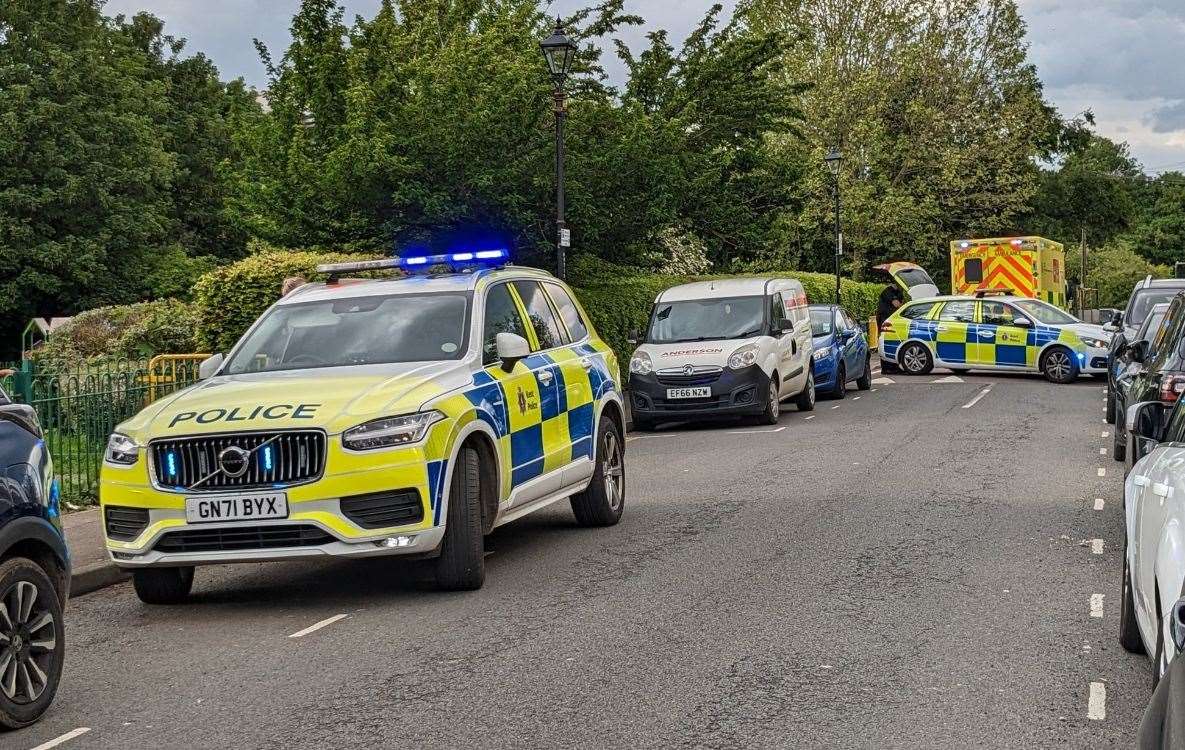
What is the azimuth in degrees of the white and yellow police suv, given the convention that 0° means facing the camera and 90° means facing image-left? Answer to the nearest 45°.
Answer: approximately 45°

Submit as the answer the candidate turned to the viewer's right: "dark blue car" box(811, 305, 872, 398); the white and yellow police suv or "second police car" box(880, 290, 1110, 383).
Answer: the second police car

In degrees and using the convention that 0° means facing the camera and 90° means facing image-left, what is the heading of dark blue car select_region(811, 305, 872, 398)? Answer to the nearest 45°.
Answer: approximately 45°

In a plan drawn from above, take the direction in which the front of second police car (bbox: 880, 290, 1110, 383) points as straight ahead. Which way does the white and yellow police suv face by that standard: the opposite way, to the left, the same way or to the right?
to the right

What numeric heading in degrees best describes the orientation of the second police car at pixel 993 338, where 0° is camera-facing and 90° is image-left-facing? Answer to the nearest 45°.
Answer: approximately 270°

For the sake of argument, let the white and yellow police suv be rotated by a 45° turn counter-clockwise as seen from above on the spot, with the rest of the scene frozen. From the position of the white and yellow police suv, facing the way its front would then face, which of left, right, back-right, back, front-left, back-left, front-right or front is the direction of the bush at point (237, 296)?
back

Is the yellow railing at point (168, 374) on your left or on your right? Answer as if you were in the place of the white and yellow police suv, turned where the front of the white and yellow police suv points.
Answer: on your right

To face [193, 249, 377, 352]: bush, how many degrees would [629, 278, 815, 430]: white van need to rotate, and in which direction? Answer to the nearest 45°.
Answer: approximately 45° to its right

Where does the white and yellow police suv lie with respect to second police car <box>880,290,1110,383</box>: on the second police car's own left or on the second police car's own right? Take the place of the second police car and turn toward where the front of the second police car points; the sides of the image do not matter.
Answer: on the second police car's own right

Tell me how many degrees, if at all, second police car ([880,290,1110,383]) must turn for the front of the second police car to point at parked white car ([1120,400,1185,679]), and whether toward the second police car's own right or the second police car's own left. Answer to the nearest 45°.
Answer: approximately 90° to the second police car's own right
